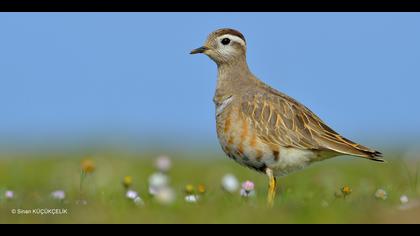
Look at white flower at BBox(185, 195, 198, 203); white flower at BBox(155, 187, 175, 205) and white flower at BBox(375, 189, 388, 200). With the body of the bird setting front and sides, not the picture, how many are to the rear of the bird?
1

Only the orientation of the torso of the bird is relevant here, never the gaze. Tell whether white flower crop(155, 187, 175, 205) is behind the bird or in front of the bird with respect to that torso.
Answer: in front

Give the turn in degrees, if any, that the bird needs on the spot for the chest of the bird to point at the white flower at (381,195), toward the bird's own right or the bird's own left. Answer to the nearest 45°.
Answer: approximately 180°

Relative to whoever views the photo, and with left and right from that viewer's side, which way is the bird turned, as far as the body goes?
facing to the left of the viewer

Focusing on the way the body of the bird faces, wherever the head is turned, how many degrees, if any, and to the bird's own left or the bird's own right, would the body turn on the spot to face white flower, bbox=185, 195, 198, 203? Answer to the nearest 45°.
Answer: approximately 45° to the bird's own left
